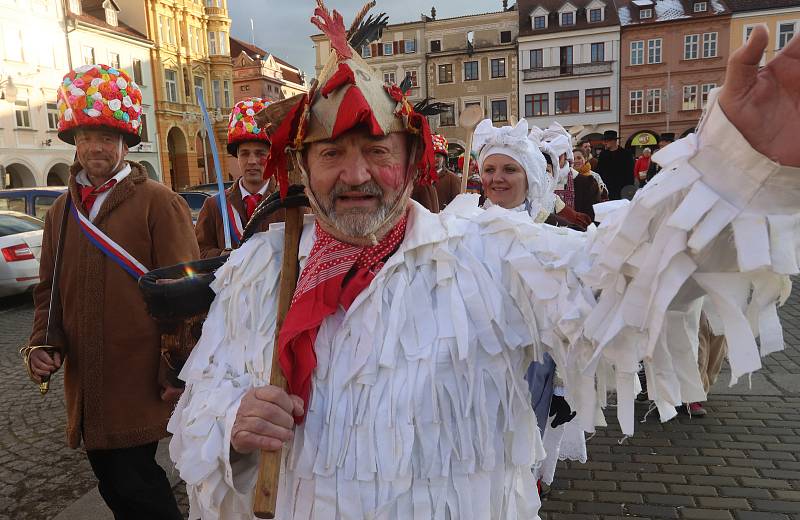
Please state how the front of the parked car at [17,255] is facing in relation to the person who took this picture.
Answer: facing away from the viewer and to the left of the viewer

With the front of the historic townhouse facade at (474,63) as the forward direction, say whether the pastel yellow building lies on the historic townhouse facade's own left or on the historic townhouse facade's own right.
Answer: on the historic townhouse facade's own right

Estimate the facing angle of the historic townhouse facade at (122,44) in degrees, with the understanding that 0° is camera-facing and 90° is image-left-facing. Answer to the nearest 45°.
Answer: approximately 315°

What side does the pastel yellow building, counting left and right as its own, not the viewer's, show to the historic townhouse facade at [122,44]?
right

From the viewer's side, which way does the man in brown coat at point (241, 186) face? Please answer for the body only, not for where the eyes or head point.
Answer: toward the camera

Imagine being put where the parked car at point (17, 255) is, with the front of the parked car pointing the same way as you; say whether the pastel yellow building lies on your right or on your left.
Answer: on your right

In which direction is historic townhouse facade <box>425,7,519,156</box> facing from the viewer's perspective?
toward the camera

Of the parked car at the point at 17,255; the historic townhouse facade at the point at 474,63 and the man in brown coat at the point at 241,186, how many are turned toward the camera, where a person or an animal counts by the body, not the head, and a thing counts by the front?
2

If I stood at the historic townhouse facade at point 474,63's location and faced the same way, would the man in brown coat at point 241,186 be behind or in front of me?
in front

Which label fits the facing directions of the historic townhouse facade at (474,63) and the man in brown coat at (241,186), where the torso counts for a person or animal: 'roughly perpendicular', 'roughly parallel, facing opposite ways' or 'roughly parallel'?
roughly parallel

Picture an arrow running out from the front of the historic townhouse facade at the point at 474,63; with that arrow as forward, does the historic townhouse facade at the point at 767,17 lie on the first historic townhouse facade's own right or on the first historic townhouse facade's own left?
on the first historic townhouse facade's own left

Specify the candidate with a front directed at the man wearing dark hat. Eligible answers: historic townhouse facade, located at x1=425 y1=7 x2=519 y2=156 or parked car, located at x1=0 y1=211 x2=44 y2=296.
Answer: the historic townhouse facade

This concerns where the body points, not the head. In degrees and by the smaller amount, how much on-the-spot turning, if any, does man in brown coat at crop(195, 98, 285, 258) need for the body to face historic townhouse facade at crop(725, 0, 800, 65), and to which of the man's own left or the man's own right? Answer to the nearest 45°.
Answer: approximately 135° to the man's own left

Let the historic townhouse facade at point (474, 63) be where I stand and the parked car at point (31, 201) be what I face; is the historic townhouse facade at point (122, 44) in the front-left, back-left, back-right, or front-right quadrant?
front-right

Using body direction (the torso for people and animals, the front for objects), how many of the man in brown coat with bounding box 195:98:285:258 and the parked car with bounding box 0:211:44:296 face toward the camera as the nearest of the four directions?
1

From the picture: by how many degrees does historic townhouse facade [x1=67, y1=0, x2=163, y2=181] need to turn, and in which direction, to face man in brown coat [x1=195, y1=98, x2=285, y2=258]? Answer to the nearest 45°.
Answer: approximately 45° to its right

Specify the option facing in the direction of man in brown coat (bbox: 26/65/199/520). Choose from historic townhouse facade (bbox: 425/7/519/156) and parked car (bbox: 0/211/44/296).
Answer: the historic townhouse facade

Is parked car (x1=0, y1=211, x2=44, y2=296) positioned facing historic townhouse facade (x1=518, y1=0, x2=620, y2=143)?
no

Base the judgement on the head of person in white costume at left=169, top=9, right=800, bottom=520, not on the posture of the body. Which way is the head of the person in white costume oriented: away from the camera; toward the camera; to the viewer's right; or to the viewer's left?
toward the camera

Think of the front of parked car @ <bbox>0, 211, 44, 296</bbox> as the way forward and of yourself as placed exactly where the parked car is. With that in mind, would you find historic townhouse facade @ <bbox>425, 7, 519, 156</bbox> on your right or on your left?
on your right

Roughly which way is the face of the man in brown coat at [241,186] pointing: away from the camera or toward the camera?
toward the camera
